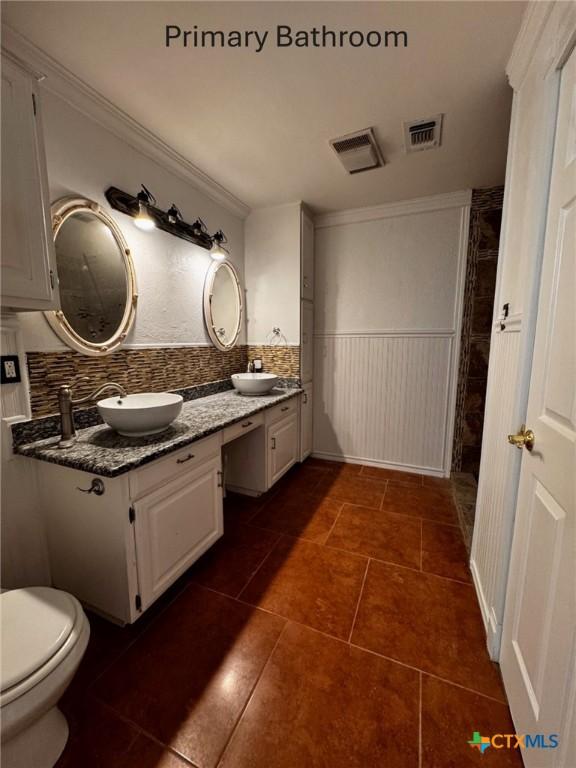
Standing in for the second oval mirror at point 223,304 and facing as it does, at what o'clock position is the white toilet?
The white toilet is roughly at 2 o'clock from the second oval mirror.

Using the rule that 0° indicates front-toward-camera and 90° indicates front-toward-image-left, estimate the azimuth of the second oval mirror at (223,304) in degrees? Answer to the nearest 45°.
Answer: approximately 315°

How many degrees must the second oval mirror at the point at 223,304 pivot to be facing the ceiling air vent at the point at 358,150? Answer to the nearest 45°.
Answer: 0° — it already faces it

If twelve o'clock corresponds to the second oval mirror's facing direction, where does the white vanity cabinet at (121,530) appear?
The white vanity cabinet is roughly at 2 o'clock from the second oval mirror.

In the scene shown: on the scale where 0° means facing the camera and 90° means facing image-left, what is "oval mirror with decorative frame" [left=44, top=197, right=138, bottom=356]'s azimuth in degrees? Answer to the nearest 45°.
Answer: approximately 315°

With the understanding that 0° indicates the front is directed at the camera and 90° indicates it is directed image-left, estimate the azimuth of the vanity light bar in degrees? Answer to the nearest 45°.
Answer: approximately 315°

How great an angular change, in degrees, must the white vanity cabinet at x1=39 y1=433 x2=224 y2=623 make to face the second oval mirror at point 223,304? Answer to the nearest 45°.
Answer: approximately 90° to its left
